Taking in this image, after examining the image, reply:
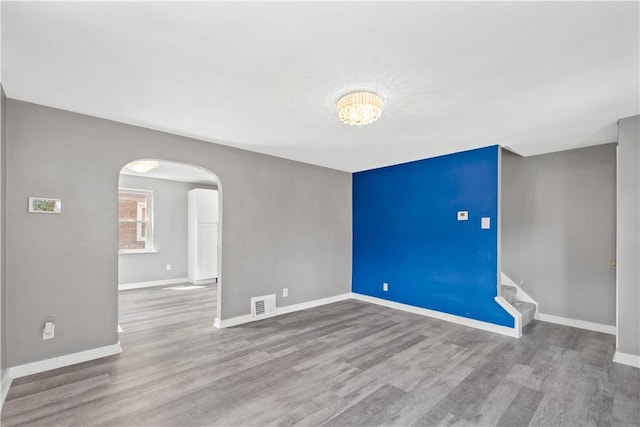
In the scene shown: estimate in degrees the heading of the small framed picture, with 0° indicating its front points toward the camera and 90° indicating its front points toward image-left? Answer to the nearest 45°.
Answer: approximately 0°

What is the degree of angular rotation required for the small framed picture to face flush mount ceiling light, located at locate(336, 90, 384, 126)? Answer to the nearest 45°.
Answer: approximately 45° to its left
